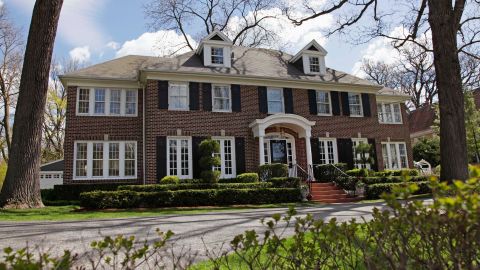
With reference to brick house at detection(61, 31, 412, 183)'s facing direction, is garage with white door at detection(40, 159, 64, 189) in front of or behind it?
behind

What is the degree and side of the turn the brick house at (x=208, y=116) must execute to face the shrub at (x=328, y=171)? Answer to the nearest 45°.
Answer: approximately 45° to its left

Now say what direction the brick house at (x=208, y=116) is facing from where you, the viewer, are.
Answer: facing the viewer and to the right of the viewer
